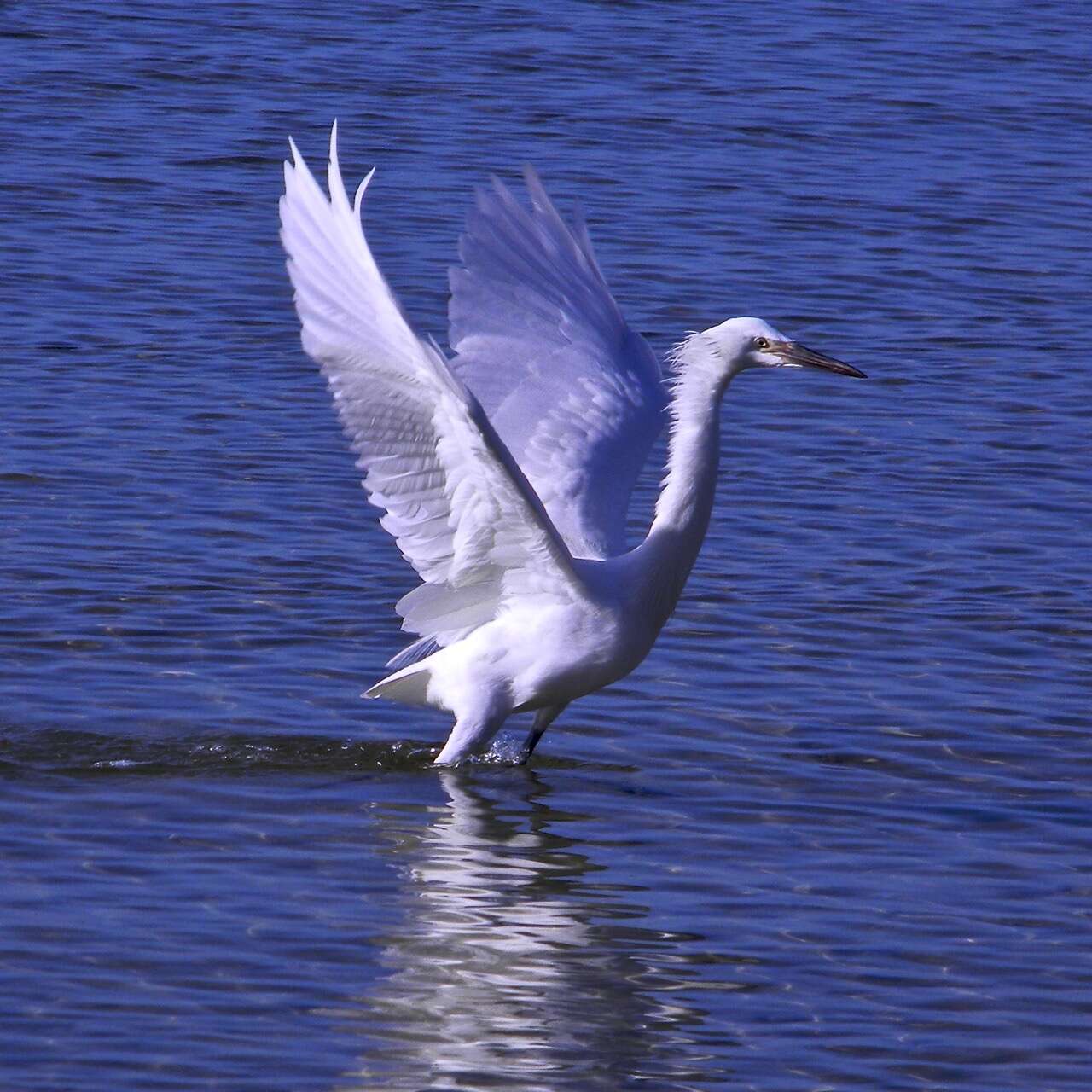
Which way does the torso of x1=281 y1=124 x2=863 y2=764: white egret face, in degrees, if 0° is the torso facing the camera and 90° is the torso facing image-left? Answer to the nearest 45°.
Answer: approximately 270°
